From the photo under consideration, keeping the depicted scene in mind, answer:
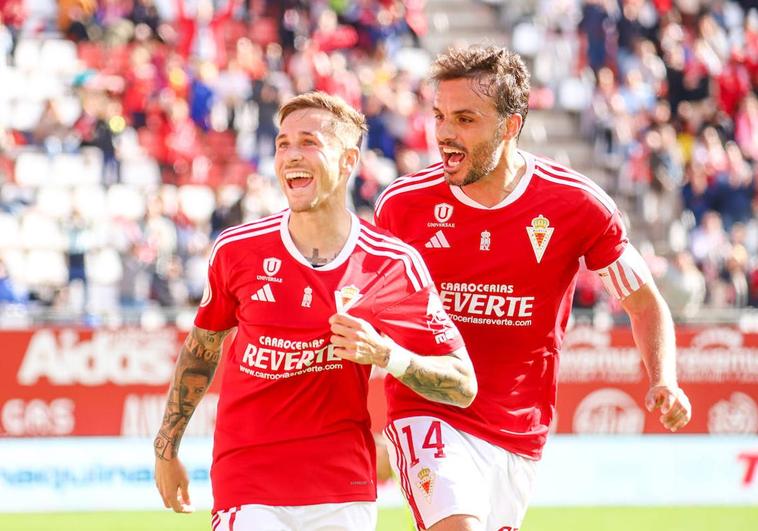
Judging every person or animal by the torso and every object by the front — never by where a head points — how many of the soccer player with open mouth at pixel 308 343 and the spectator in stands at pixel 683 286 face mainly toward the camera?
2

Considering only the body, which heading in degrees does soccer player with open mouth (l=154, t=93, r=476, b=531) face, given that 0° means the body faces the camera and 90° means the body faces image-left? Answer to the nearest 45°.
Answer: approximately 0°

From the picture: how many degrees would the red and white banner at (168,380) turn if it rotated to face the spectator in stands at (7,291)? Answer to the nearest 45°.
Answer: approximately 135° to its right

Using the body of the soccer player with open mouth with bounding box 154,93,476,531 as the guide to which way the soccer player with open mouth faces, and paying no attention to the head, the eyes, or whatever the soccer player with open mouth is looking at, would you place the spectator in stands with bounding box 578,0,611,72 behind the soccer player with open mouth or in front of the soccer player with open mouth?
behind

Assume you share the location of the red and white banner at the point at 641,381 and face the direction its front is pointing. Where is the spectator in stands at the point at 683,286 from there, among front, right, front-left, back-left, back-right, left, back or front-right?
back

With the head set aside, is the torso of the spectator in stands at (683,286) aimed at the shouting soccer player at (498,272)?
yes

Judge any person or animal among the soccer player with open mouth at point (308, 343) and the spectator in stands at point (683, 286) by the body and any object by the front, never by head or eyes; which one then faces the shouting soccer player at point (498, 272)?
the spectator in stands

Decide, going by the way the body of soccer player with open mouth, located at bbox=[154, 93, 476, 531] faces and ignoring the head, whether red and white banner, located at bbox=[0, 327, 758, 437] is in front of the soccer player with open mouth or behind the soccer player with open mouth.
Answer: behind

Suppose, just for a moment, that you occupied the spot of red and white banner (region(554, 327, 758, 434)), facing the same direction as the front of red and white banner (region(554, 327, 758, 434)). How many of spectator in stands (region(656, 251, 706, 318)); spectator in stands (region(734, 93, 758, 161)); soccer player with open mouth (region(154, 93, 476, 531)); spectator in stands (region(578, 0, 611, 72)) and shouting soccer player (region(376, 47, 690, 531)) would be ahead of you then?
2

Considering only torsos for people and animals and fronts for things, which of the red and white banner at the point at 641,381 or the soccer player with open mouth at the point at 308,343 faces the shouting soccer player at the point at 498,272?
the red and white banner

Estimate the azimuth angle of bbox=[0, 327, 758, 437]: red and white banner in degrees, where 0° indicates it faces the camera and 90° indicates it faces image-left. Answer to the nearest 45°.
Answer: approximately 0°
